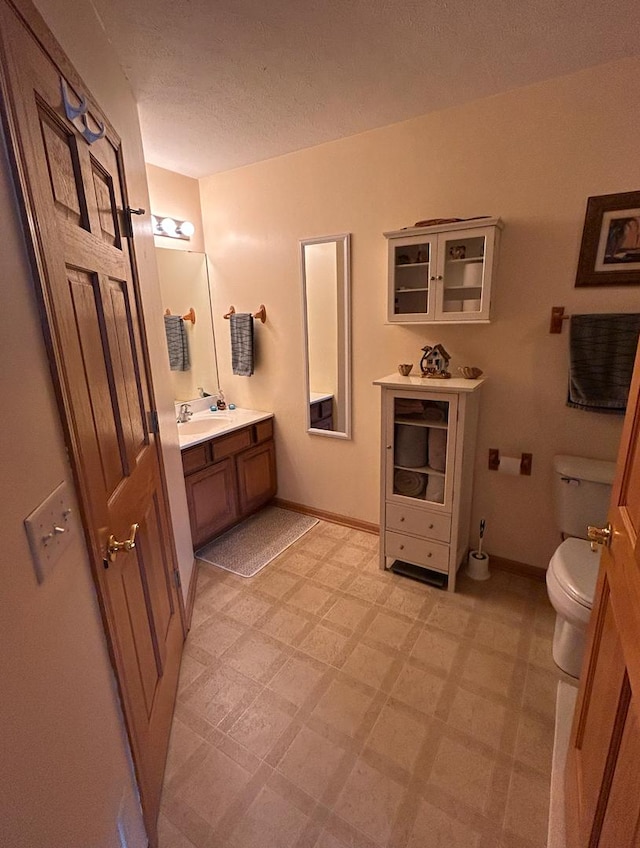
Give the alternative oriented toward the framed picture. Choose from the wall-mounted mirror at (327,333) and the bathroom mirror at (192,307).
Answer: the bathroom mirror

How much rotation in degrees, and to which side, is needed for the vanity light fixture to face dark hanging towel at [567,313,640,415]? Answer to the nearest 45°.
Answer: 0° — it already faces it

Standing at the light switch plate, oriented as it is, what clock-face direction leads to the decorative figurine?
The decorative figurine is roughly at 10 o'clock from the light switch plate.

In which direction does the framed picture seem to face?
toward the camera

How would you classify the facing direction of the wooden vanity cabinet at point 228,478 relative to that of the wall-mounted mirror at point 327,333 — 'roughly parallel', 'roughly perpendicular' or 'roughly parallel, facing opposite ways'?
roughly perpendicular

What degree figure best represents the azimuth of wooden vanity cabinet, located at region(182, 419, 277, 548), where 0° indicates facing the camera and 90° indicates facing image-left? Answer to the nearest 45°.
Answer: approximately 315°

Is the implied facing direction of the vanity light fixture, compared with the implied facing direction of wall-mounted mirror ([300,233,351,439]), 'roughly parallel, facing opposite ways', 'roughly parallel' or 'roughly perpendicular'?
roughly perpendicular

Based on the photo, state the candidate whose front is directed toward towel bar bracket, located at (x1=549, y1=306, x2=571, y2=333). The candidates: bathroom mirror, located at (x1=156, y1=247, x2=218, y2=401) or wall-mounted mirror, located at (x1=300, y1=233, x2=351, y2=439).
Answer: the bathroom mirror

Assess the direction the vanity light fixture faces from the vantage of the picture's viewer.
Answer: facing the viewer and to the right of the viewer

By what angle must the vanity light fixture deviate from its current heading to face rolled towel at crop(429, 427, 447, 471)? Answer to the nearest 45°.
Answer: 0° — it already faces it

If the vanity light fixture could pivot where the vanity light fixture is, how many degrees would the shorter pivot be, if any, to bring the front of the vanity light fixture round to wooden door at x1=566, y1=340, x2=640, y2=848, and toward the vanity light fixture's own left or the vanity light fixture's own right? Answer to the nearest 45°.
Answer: approximately 45° to the vanity light fixture's own right

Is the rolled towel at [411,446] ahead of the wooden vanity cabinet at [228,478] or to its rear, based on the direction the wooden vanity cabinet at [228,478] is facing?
ahead

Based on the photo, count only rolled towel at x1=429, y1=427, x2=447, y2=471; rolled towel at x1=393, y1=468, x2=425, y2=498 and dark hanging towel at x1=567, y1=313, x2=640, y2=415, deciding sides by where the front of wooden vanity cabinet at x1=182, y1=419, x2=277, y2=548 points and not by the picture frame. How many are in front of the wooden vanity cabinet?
3

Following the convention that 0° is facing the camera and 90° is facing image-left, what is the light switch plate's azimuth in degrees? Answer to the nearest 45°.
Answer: approximately 315°
